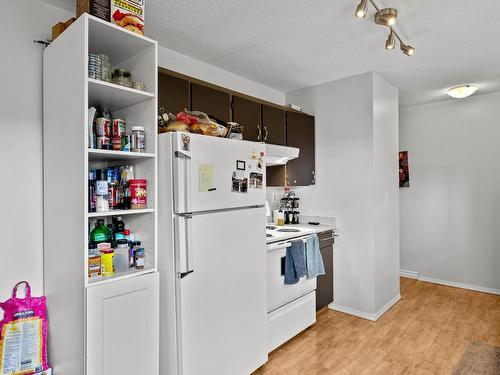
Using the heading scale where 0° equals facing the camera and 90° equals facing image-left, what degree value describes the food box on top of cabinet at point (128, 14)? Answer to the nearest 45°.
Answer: approximately 315°

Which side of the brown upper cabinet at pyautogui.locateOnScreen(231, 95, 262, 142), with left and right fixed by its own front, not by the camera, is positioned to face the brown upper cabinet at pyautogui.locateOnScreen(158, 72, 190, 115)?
right

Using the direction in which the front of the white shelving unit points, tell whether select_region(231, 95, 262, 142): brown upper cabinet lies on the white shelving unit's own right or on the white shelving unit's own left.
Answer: on the white shelving unit's own left

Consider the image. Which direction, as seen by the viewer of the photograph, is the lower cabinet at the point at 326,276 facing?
facing the viewer and to the right of the viewer

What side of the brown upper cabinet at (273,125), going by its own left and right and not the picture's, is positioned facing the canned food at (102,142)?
right

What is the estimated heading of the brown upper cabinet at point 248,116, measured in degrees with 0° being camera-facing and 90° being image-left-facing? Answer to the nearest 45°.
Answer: approximately 315°

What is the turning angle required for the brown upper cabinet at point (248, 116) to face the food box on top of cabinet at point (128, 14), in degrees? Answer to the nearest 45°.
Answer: approximately 90° to its right

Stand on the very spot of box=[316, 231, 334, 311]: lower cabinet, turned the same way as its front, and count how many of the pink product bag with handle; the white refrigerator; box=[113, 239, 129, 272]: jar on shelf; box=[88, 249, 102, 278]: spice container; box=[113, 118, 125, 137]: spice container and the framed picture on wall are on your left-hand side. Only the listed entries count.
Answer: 1

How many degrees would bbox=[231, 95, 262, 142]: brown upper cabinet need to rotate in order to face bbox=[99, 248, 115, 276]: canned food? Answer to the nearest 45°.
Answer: approximately 90° to its right
